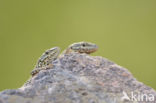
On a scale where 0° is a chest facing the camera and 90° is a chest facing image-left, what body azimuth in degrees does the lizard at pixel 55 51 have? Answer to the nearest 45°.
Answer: approximately 270°
